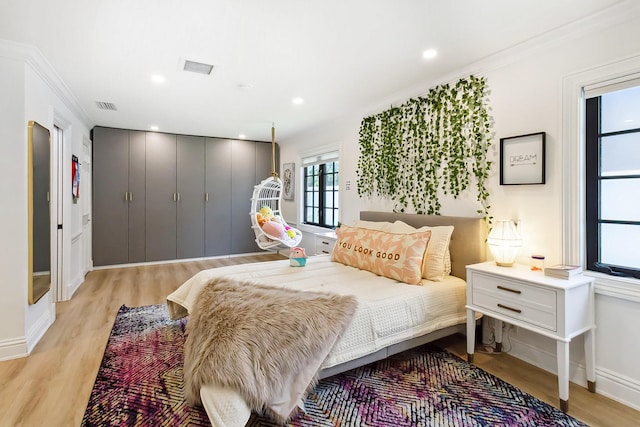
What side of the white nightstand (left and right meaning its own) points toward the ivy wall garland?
right

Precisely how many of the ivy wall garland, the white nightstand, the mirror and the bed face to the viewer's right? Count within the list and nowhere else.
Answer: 1

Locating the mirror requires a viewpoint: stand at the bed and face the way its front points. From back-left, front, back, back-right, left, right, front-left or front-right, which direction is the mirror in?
front-right

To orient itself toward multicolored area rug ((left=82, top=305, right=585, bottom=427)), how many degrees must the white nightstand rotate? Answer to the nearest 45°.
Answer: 0° — it already faces it

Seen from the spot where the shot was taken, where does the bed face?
facing the viewer and to the left of the viewer

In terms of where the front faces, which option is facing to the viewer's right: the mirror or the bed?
the mirror

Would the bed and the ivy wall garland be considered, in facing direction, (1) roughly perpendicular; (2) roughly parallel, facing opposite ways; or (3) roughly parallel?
roughly parallel

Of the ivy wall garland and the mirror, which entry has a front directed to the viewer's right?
the mirror

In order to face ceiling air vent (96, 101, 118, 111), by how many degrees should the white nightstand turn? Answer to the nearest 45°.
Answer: approximately 45° to its right

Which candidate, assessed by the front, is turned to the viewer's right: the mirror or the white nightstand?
the mirror

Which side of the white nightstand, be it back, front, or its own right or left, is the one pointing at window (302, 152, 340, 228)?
right

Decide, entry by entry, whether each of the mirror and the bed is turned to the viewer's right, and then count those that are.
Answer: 1

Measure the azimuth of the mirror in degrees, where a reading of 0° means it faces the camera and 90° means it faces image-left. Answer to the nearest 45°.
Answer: approximately 270°
